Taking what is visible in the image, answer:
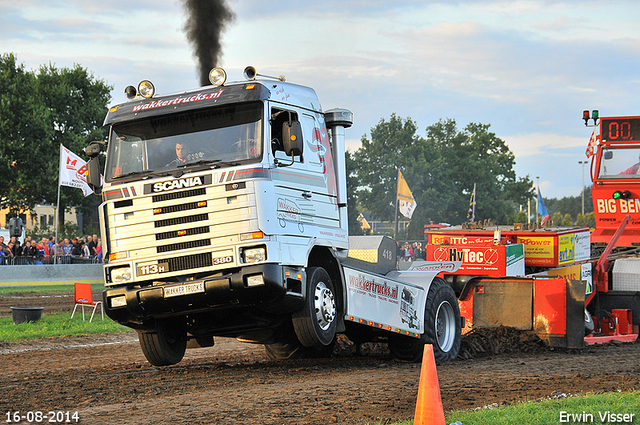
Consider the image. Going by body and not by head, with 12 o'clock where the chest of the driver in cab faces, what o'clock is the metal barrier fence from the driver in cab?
The metal barrier fence is roughly at 4 o'clock from the driver in cab.

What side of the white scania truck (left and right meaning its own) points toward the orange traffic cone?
left

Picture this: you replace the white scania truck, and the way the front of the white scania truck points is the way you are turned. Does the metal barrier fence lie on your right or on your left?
on your right

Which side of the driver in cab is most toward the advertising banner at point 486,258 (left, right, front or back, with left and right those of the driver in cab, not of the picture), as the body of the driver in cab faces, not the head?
back

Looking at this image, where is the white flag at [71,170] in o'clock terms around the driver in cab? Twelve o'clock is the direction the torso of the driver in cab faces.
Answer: The white flag is roughly at 4 o'clock from the driver in cab.

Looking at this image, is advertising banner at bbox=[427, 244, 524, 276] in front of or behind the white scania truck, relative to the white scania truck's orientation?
behind

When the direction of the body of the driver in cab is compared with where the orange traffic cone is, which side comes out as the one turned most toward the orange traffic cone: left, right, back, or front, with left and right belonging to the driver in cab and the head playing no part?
left

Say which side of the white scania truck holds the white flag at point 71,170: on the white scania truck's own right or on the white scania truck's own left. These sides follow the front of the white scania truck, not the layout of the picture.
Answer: on the white scania truck's own right

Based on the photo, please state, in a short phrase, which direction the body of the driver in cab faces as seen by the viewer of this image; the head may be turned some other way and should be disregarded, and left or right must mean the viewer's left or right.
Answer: facing the viewer and to the left of the viewer
